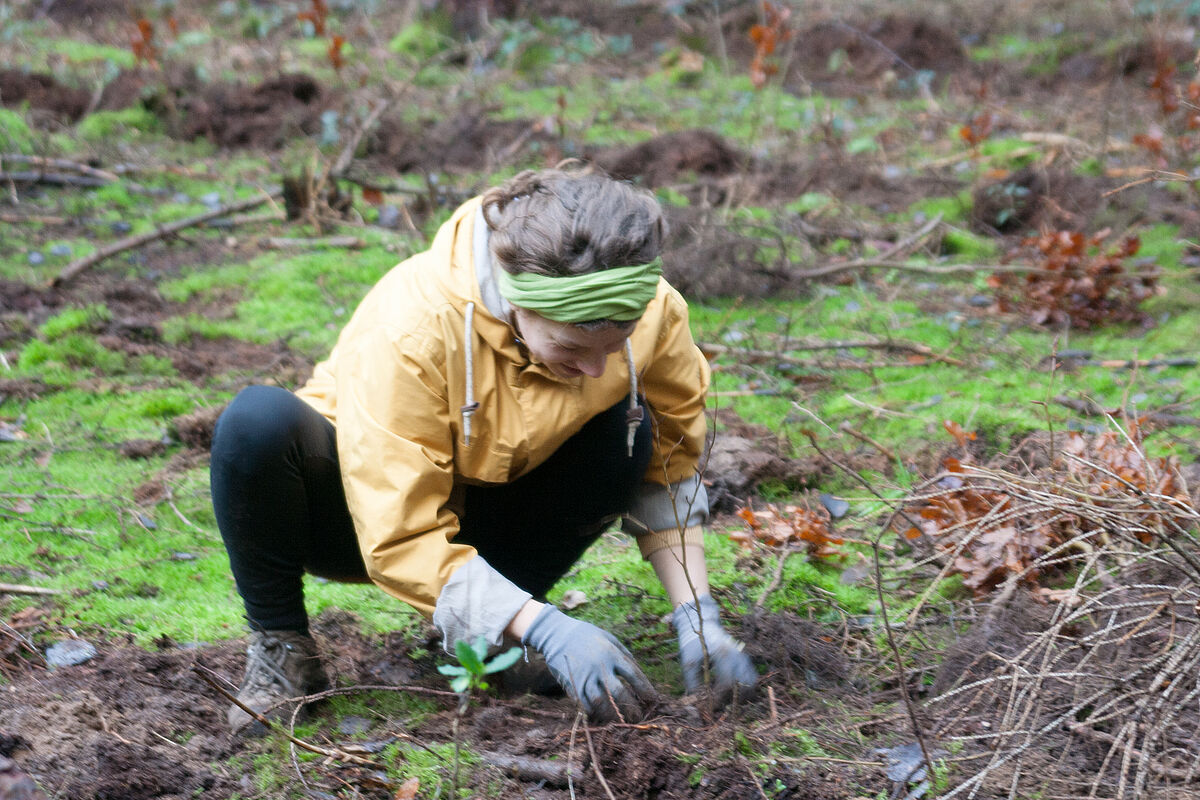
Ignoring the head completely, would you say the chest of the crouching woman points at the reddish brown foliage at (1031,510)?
no

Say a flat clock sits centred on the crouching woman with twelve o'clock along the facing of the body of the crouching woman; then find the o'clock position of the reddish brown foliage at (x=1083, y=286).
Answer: The reddish brown foliage is roughly at 9 o'clock from the crouching woman.

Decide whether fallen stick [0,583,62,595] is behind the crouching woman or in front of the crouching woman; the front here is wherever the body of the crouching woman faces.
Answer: behind

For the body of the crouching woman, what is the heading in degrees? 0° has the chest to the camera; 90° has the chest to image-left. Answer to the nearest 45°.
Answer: approximately 315°

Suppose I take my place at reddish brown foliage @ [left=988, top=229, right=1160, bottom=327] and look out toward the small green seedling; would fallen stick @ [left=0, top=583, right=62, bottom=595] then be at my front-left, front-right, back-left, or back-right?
front-right

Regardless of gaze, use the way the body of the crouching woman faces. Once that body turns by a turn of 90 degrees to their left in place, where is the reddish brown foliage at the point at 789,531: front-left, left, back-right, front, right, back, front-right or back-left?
front

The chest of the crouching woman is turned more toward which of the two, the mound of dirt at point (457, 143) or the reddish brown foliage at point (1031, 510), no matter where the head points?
the reddish brown foliage

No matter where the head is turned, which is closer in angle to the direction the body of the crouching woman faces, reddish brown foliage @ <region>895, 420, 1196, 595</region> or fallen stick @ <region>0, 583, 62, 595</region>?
the reddish brown foliage

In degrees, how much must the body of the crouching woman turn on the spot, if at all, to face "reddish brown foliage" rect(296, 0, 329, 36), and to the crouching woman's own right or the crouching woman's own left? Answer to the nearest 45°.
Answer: approximately 135° to the crouching woman's own left

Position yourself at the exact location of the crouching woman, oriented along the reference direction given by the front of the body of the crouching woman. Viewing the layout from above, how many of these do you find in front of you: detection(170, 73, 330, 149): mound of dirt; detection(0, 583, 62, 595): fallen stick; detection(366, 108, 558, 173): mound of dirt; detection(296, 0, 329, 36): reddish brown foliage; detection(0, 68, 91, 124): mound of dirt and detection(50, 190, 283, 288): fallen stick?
0

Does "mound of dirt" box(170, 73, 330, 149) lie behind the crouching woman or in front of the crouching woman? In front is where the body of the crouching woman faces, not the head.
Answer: behind

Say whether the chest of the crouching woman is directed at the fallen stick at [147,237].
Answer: no

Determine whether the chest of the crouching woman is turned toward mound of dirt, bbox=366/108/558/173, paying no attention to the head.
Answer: no

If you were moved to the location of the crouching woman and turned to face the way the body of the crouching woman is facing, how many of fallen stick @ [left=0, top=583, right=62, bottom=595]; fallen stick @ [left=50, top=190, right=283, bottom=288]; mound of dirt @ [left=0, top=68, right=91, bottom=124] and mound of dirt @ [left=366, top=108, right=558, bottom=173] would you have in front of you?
0
